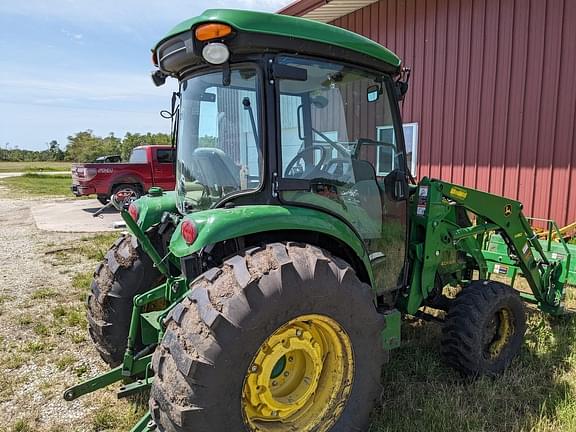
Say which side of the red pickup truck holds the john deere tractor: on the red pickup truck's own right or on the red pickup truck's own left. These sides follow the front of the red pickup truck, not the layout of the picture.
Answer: on the red pickup truck's own right

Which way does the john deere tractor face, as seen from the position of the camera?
facing away from the viewer and to the right of the viewer

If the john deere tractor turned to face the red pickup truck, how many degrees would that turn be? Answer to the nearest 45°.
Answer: approximately 90° to its left

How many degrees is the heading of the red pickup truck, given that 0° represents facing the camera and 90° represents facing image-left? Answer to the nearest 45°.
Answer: approximately 225°
